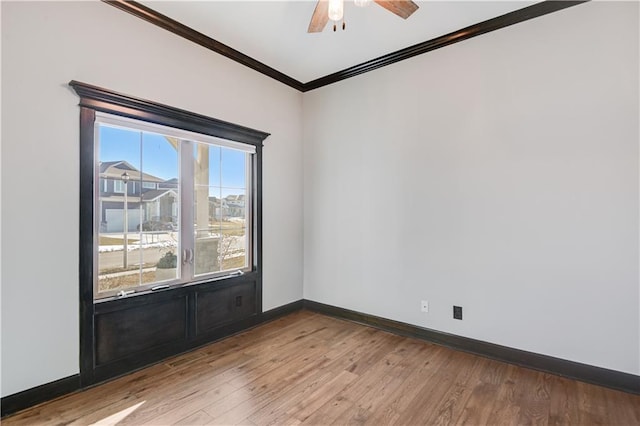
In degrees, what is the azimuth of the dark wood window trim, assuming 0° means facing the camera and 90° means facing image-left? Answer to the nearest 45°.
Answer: approximately 315°
